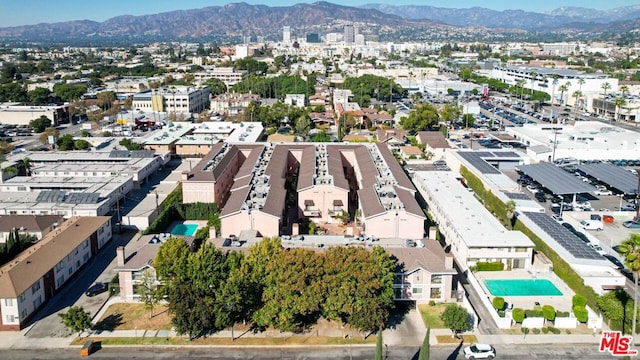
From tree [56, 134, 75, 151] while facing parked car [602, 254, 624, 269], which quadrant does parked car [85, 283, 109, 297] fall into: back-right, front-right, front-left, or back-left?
front-right

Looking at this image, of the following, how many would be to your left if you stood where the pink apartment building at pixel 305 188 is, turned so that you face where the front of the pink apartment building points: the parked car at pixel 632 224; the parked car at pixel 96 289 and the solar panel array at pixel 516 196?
2

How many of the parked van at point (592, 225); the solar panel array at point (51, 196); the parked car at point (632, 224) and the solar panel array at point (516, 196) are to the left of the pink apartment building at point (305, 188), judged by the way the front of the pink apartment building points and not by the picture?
3

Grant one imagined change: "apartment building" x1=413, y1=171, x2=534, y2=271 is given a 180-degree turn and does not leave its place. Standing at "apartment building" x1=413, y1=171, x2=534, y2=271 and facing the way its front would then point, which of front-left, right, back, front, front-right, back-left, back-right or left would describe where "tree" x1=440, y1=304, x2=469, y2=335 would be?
back

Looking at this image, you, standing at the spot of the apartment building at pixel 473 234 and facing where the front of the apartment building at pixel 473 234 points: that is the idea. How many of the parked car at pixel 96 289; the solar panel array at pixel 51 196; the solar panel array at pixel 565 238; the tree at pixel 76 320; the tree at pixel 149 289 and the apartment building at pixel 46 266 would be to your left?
1

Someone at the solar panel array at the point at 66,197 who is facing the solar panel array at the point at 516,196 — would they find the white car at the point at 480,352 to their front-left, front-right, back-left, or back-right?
front-right

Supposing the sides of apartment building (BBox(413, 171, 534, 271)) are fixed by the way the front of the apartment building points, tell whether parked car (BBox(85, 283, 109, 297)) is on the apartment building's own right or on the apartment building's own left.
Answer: on the apartment building's own right

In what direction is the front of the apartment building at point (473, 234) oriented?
toward the camera

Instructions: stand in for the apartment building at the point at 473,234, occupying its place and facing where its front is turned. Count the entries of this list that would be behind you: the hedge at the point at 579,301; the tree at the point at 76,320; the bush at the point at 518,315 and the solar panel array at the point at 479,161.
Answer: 1

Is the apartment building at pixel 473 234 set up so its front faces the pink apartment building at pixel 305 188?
no

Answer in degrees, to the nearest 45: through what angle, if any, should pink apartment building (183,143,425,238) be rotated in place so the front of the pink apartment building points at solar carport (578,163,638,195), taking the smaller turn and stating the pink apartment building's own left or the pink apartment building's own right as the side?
approximately 90° to the pink apartment building's own left

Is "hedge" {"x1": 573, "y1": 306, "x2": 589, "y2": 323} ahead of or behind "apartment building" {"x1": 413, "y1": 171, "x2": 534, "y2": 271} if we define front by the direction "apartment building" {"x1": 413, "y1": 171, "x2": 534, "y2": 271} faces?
ahead

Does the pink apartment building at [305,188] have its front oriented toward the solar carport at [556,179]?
no

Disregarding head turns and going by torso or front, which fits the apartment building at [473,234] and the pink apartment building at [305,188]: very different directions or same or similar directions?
same or similar directions

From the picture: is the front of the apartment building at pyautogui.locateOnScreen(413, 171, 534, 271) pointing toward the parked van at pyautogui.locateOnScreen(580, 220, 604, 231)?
no

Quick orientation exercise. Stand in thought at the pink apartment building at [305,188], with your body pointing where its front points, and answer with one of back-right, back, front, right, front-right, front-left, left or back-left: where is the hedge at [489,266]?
front-left

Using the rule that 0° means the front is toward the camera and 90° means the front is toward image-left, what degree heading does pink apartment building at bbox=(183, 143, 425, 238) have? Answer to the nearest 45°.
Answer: approximately 0°

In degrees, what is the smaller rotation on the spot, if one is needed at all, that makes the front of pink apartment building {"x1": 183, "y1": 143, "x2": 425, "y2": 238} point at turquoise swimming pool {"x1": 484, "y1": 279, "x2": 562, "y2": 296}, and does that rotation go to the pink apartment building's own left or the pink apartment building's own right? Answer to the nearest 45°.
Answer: approximately 45° to the pink apartment building's own left

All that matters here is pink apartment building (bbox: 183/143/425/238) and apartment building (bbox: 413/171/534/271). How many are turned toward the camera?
2

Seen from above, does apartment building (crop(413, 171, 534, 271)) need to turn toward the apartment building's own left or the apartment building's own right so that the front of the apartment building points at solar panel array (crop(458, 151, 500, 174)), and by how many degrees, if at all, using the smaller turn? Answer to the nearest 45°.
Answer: approximately 180°
